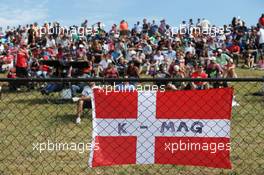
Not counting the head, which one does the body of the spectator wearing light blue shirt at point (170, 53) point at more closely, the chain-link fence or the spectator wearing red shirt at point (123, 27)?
the chain-link fence

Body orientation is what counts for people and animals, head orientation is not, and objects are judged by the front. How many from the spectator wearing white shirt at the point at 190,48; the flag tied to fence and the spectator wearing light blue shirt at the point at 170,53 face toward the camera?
3

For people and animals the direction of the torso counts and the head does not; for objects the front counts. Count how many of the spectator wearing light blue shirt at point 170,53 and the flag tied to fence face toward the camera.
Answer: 2

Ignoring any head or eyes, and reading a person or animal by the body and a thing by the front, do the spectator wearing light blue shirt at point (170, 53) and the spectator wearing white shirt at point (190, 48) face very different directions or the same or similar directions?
same or similar directions

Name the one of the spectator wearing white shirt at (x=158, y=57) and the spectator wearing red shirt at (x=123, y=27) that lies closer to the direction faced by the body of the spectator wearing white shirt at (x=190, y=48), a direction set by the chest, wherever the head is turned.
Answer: the spectator wearing white shirt

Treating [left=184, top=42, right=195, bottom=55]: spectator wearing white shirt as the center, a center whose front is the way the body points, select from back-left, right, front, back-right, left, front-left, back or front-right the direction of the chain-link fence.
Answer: front

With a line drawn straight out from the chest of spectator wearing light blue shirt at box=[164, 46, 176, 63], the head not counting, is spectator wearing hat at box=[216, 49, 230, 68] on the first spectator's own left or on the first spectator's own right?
on the first spectator's own left

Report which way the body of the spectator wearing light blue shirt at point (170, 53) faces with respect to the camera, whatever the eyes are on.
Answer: toward the camera

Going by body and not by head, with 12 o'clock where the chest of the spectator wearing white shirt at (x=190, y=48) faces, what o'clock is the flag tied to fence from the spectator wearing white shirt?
The flag tied to fence is roughly at 12 o'clock from the spectator wearing white shirt.

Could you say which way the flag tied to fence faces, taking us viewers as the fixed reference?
facing the viewer

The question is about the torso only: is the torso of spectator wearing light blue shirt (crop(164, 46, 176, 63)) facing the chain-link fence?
yes

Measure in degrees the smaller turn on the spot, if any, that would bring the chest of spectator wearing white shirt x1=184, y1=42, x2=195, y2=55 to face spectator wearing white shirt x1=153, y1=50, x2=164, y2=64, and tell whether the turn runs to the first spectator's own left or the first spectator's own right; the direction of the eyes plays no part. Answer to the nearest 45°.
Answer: approximately 45° to the first spectator's own right
